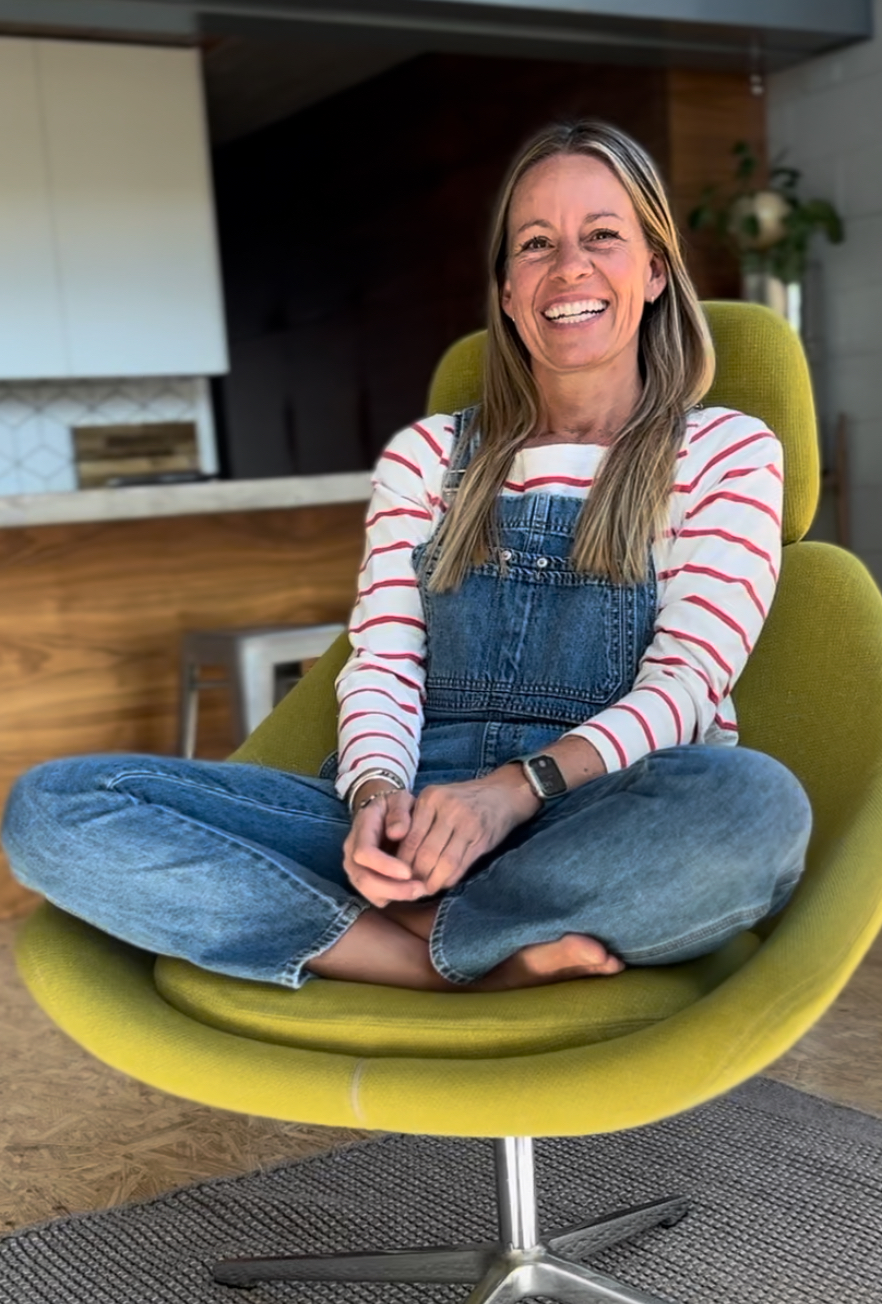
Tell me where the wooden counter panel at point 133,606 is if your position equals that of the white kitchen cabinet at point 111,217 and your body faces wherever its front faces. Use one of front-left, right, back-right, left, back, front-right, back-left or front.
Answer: front

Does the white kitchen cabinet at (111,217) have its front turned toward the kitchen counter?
yes

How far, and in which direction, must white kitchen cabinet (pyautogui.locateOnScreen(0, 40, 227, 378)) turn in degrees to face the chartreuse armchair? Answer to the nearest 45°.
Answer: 0° — it already faces it

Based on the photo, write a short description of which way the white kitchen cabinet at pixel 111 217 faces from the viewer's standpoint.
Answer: facing the viewer

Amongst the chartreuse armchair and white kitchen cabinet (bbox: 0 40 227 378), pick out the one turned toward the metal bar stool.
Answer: the white kitchen cabinet

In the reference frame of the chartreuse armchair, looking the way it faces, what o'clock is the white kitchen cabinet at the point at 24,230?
The white kitchen cabinet is roughly at 4 o'clock from the chartreuse armchair.

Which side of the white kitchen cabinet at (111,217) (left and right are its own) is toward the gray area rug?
front

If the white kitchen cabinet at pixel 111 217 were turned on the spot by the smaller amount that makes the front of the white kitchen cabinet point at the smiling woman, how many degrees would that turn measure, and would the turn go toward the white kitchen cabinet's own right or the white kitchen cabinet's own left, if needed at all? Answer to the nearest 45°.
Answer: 0° — it already faces them

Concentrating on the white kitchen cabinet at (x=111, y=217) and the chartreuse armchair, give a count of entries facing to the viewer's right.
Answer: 0

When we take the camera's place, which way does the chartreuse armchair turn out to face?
facing the viewer and to the left of the viewer

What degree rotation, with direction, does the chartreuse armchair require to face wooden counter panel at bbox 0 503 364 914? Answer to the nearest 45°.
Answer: approximately 135° to its right

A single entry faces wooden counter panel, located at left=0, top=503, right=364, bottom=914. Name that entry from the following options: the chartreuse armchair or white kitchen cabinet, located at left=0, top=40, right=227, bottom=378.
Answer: the white kitchen cabinet

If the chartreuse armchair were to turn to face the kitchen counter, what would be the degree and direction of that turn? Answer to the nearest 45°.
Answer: approximately 135° to its right

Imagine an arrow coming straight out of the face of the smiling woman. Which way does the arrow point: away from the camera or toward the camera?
toward the camera

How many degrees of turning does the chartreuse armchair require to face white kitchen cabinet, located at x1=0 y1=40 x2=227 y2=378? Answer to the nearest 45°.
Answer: approximately 135° to its right
